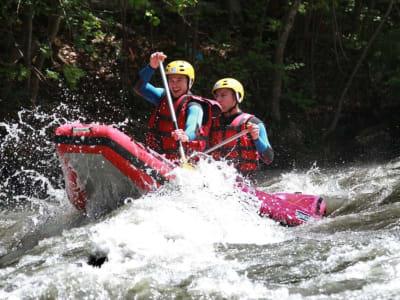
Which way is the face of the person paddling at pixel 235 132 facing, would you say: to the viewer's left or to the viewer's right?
to the viewer's left

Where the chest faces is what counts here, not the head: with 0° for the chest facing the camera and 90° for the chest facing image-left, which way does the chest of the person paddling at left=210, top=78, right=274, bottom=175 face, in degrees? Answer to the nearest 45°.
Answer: approximately 45°

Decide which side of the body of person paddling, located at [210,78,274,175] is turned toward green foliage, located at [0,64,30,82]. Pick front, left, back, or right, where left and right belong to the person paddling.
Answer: right

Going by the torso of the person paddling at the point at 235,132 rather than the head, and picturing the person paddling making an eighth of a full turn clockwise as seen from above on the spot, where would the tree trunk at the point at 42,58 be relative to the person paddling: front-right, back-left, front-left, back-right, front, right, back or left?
front-right

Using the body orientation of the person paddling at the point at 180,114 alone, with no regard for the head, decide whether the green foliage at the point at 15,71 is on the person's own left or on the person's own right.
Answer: on the person's own right

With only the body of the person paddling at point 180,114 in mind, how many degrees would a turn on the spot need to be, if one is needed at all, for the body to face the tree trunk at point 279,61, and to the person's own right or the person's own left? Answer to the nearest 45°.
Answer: approximately 135° to the person's own right

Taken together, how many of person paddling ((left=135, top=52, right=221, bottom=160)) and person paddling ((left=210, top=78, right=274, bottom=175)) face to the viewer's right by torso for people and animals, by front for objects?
0

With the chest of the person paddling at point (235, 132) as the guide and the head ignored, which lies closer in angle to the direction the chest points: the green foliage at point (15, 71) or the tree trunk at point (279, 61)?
the green foliage

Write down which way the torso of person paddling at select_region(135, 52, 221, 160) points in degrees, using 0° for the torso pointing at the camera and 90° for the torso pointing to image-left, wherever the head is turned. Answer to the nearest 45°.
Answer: approximately 45°

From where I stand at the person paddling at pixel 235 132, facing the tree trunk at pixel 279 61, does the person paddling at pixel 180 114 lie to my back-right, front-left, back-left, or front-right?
back-left
